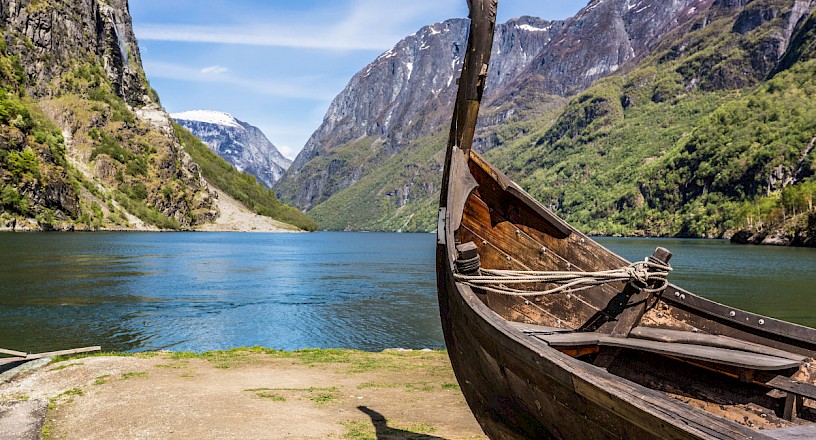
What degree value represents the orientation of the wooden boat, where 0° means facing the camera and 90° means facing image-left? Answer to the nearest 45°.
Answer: approximately 135°
